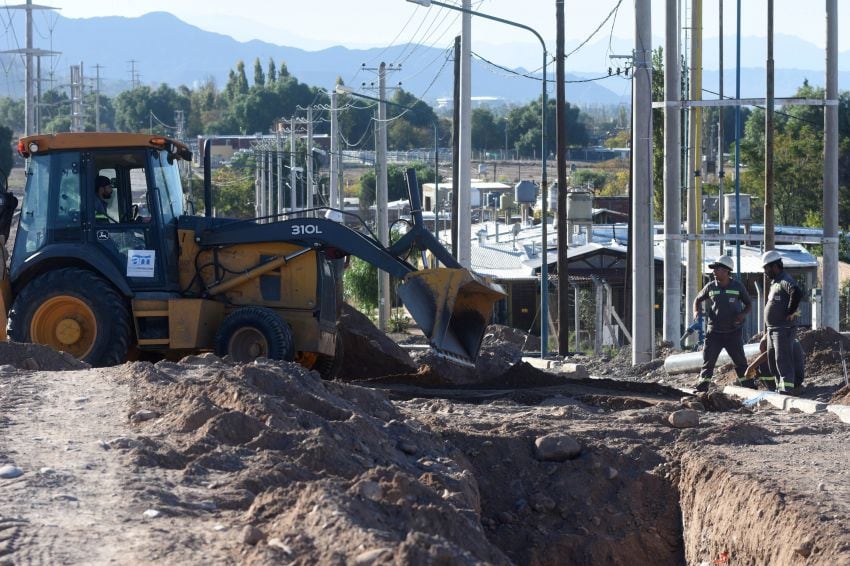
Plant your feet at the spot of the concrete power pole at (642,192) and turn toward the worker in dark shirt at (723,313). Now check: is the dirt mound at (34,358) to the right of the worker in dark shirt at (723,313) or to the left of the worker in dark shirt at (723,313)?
right

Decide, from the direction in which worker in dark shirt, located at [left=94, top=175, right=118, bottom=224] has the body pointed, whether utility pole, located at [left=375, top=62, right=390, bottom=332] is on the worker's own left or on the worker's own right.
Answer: on the worker's own left

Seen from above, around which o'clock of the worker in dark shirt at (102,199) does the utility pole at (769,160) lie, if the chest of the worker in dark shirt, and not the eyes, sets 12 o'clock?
The utility pole is roughly at 11 o'clock from the worker in dark shirt.

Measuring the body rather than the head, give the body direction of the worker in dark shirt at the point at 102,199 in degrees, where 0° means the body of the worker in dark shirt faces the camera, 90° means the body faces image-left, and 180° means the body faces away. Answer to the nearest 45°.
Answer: approximately 270°

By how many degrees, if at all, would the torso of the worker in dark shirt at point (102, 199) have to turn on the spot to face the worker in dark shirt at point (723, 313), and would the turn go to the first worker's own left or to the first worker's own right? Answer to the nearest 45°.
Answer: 0° — they already face them

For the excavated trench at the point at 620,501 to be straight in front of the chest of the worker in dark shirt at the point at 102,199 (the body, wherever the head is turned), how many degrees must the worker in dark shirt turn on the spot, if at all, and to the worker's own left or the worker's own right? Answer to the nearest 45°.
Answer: approximately 45° to the worker's own right

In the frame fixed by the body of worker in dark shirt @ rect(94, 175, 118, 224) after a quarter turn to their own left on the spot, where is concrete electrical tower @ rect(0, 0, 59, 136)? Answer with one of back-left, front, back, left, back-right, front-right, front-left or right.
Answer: front

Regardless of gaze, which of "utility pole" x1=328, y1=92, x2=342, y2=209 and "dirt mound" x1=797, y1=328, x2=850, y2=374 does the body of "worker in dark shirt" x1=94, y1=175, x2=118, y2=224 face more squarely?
the dirt mound

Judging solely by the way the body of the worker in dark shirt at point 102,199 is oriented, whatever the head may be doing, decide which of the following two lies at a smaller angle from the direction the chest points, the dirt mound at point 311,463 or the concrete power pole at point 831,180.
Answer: the concrete power pole
